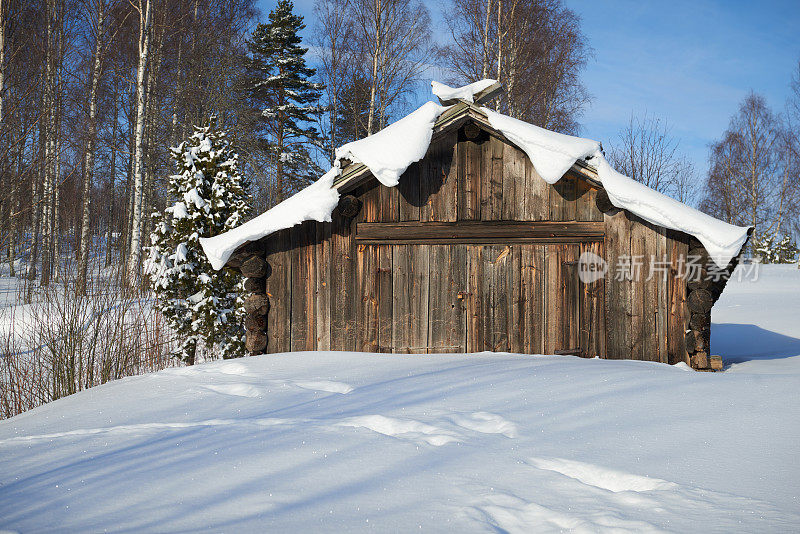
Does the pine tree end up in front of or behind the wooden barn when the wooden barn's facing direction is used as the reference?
behind

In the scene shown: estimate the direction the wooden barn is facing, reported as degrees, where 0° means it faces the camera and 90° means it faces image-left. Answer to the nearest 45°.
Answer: approximately 0°

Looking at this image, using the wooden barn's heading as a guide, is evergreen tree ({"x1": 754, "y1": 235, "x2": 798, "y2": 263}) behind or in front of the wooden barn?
behind

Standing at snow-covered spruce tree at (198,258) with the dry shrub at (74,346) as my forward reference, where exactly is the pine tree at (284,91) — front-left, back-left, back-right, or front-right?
back-right

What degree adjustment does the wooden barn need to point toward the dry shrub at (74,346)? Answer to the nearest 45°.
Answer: approximately 90° to its right

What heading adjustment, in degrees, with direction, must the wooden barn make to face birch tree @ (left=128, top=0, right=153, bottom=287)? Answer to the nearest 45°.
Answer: approximately 135° to its right

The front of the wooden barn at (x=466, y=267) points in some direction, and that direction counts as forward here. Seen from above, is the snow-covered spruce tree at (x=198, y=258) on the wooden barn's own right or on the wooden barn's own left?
on the wooden barn's own right

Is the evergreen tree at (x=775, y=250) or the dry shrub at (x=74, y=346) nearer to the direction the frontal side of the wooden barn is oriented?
the dry shrub
